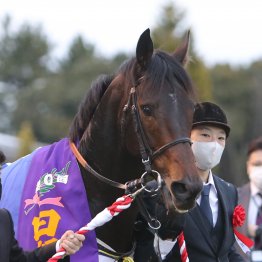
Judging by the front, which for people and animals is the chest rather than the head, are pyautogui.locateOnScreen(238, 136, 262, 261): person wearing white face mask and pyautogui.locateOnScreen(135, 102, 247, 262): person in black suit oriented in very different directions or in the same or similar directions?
same or similar directions

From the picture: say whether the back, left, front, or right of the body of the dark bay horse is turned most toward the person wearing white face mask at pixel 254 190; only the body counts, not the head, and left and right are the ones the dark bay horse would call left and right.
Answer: left

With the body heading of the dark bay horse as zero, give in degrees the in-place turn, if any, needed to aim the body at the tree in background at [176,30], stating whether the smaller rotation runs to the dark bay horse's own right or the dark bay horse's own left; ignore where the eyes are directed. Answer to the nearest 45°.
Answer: approximately 135° to the dark bay horse's own left

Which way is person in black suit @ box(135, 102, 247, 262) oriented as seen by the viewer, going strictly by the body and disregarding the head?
toward the camera

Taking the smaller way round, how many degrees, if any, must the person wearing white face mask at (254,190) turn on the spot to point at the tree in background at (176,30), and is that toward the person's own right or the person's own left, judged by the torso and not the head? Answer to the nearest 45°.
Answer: approximately 180°

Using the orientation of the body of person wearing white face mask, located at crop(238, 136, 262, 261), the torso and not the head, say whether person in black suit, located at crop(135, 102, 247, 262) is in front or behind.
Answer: in front

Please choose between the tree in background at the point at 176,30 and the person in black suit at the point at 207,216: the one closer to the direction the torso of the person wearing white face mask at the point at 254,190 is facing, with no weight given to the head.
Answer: the person in black suit

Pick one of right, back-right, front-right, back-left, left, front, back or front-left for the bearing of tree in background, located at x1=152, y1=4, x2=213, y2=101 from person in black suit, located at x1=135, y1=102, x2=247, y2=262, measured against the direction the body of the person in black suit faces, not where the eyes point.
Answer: back

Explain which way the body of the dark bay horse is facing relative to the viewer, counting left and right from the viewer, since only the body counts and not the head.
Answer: facing the viewer and to the right of the viewer

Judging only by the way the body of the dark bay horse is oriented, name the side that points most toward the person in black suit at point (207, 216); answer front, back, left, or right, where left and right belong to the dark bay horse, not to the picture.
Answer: left

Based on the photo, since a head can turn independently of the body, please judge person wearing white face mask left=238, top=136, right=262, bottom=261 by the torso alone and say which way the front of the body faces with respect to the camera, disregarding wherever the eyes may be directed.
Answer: toward the camera

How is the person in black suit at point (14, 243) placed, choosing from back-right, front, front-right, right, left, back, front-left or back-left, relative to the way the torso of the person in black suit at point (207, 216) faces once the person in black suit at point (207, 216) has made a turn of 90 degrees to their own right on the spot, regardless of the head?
front-left
